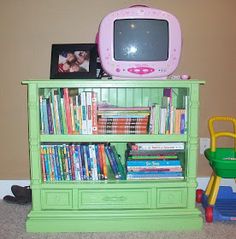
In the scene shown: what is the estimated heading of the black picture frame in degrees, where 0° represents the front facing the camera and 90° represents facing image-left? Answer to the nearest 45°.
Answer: approximately 0°

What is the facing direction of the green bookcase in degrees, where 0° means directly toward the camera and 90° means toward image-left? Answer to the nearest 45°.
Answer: approximately 0°

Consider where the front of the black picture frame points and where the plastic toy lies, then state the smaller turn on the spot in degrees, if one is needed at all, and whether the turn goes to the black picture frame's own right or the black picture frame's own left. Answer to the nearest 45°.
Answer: approximately 90° to the black picture frame's own left
